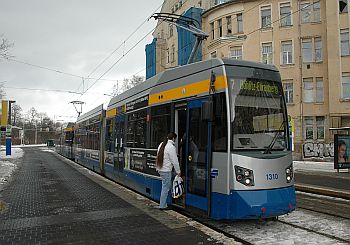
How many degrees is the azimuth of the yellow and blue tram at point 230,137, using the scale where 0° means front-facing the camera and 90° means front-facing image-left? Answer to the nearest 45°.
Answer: approximately 315°

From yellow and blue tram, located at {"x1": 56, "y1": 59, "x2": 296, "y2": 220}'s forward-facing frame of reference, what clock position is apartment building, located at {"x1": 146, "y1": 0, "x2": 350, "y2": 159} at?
The apartment building is roughly at 8 o'clock from the yellow and blue tram.

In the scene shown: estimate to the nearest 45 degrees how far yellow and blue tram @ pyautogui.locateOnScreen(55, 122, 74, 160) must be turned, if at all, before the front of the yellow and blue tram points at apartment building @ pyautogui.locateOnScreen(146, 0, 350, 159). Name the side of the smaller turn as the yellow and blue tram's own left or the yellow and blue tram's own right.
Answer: approximately 45° to the yellow and blue tram's own left
